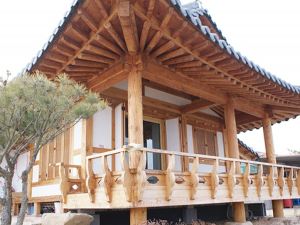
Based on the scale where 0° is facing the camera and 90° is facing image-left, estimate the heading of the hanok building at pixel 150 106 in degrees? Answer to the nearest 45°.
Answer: approximately 315°
